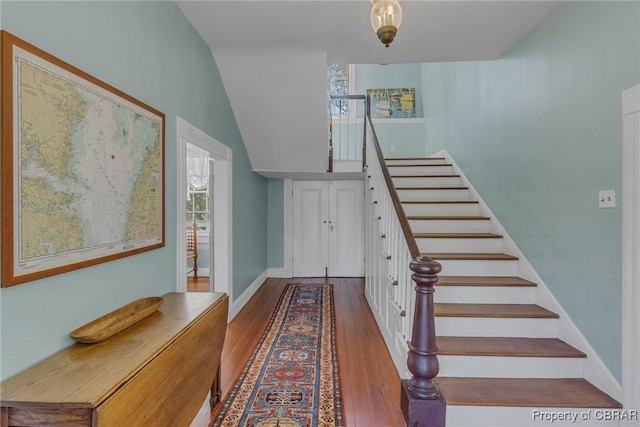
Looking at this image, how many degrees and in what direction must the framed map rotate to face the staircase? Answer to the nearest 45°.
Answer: approximately 45° to its left

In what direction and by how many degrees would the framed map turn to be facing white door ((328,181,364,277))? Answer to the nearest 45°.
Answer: approximately 90° to its left

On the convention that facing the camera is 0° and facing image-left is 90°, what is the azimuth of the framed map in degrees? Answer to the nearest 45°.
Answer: approximately 315°

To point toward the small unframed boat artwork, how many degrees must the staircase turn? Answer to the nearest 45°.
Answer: approximately 135° to its right

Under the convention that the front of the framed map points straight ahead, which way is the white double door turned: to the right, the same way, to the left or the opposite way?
to the right

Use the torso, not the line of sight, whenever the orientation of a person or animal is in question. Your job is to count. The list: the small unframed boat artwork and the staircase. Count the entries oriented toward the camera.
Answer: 2

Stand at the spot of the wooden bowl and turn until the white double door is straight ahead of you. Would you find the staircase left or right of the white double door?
right

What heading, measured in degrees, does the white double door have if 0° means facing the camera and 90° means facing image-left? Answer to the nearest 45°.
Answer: approximately 0°

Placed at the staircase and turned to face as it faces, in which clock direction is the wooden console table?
The wooden console table is roughly at 1 o'clock from the staircase.

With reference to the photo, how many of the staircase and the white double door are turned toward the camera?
2

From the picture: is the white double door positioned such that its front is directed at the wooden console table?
yes
